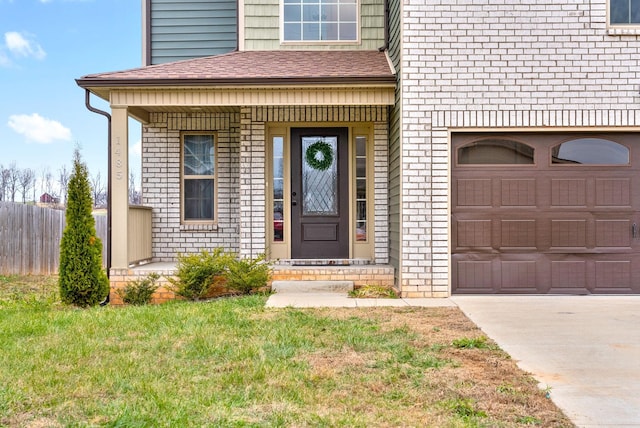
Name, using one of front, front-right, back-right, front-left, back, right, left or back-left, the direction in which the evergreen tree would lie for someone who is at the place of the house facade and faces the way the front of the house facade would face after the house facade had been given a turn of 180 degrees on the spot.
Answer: left

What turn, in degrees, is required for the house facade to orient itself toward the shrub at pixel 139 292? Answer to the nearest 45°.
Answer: approximately 90° to its right

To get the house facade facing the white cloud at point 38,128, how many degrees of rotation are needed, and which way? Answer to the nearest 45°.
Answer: approximately 135° to its right

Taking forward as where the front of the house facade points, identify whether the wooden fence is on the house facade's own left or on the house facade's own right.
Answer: on the house facade's own right

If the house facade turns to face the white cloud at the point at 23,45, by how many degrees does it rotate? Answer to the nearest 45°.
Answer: approximately 135° to its right

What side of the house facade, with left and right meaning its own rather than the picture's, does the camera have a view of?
front

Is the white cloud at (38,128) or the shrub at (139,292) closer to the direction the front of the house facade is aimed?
the shrub

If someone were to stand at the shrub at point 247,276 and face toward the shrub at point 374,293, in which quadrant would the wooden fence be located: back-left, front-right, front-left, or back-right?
back-left

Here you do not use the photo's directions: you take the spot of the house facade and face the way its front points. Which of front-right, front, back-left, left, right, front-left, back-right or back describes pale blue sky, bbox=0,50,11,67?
back-right
